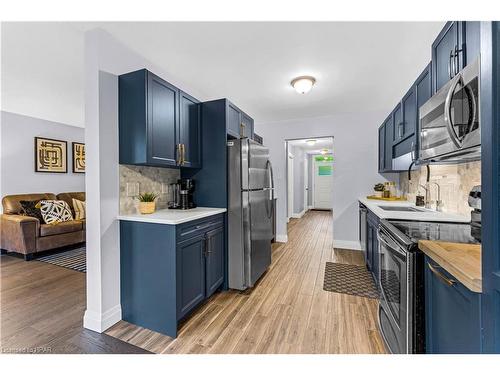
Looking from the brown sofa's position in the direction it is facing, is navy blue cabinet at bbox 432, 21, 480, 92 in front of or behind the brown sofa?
in front

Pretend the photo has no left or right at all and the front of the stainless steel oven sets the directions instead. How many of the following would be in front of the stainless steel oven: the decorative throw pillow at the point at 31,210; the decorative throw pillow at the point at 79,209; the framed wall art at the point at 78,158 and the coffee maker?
4

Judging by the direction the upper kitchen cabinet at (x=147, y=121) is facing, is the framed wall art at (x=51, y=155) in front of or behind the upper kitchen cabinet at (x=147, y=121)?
behind

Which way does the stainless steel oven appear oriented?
to the viewer's left

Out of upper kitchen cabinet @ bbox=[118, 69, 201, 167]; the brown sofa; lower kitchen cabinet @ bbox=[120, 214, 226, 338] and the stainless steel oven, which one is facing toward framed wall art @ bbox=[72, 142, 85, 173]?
the stainless steel oven

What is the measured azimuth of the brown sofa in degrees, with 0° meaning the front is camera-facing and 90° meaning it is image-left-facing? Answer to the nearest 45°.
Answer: approximately 315°

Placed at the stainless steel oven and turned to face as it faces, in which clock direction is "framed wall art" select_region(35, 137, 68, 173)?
The framed wall art is roughly at 12 o'clock from the stainless steel oven.

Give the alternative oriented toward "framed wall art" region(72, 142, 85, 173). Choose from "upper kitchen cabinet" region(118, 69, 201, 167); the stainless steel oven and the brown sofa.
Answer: the stainless steel oven

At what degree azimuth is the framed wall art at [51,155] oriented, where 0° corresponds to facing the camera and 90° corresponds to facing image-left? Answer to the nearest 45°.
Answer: approximately 315°

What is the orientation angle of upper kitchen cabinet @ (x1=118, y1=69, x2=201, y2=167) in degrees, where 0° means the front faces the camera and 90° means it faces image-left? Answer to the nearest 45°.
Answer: approximately 315°
